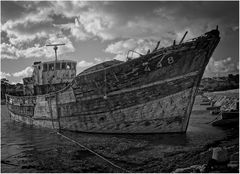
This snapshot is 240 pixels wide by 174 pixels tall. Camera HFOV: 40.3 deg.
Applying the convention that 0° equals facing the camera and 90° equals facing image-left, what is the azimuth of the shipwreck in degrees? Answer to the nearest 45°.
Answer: approximately 315°

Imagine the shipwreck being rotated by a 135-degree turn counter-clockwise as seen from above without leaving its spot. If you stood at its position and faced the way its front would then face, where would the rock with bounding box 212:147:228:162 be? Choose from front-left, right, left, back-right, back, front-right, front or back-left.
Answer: back
